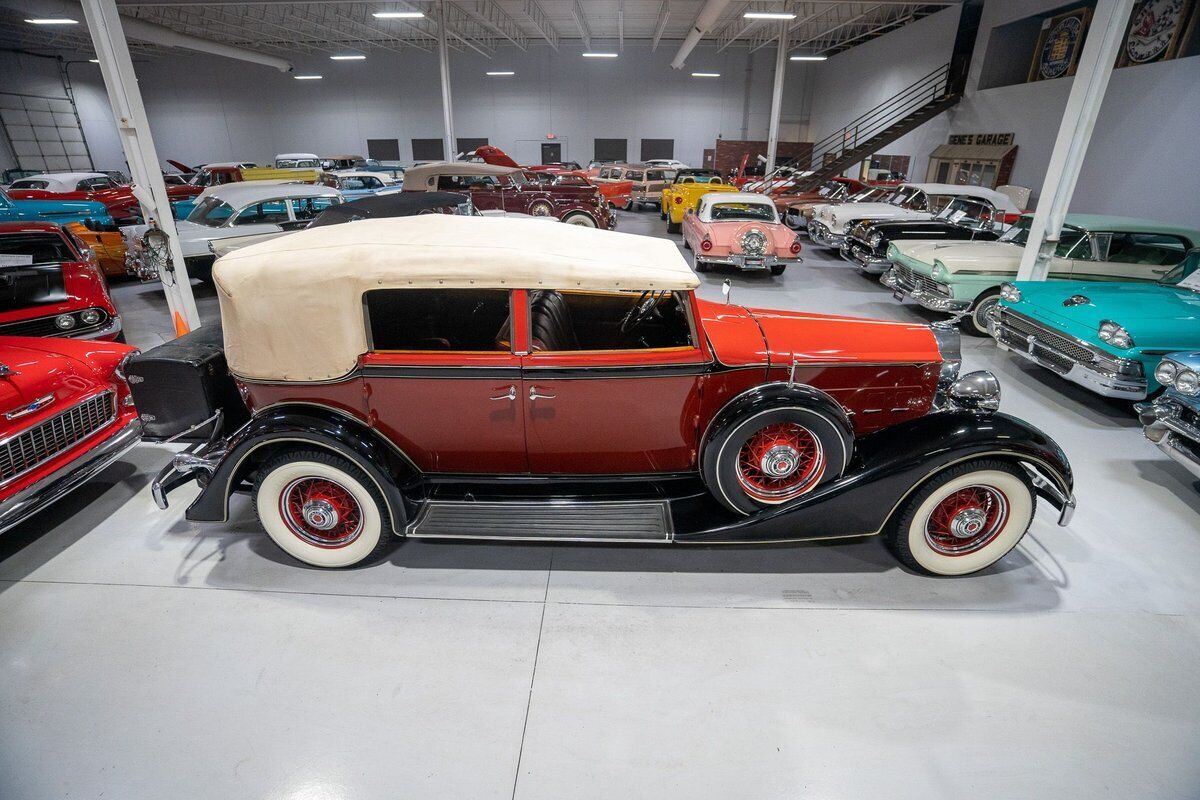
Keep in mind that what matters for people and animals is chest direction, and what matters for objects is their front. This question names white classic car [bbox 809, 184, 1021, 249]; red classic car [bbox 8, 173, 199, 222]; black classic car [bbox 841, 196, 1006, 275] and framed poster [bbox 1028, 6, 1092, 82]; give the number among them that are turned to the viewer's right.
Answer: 1

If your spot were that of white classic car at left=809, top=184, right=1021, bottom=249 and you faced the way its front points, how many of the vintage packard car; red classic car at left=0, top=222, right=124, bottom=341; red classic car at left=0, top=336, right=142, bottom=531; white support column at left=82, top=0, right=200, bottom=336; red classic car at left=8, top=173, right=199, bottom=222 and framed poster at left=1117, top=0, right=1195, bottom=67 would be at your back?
1

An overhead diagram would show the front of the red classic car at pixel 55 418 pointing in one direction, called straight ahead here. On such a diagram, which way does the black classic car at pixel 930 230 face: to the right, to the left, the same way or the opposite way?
the opposite way

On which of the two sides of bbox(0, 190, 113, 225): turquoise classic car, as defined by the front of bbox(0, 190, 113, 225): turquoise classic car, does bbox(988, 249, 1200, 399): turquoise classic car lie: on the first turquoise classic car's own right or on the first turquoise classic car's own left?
on the first turquoise classic car's own right

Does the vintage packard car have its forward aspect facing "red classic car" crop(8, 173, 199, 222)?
no

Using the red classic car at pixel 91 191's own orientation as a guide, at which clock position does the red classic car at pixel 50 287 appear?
the red classic car at pixel 50 287 is roughly at 3 o'clock from the red classic car at pixel 91 191.

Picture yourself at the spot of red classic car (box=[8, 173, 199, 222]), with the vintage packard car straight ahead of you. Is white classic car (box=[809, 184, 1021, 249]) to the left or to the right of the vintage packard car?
left

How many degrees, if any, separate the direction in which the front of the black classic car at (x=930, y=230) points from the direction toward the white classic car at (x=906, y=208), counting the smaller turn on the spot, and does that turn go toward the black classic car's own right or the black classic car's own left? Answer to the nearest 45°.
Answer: approximately 135° to the black classic car's own right

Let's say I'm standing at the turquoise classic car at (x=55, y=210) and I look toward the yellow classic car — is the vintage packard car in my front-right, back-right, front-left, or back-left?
front-right

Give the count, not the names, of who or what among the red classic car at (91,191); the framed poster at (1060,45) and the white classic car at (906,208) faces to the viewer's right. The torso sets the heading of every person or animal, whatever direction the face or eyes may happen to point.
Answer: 1

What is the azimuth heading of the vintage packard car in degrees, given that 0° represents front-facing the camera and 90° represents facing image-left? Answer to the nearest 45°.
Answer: approximately 270°

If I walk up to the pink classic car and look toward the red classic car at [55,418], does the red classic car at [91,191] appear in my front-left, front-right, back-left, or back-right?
front-right

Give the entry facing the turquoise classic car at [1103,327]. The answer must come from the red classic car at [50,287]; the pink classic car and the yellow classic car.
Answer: the red classic car

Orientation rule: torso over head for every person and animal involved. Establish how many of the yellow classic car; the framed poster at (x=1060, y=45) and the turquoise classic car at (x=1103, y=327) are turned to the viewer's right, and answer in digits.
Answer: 0

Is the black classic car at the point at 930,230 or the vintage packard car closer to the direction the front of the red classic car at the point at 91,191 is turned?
the black classic car
